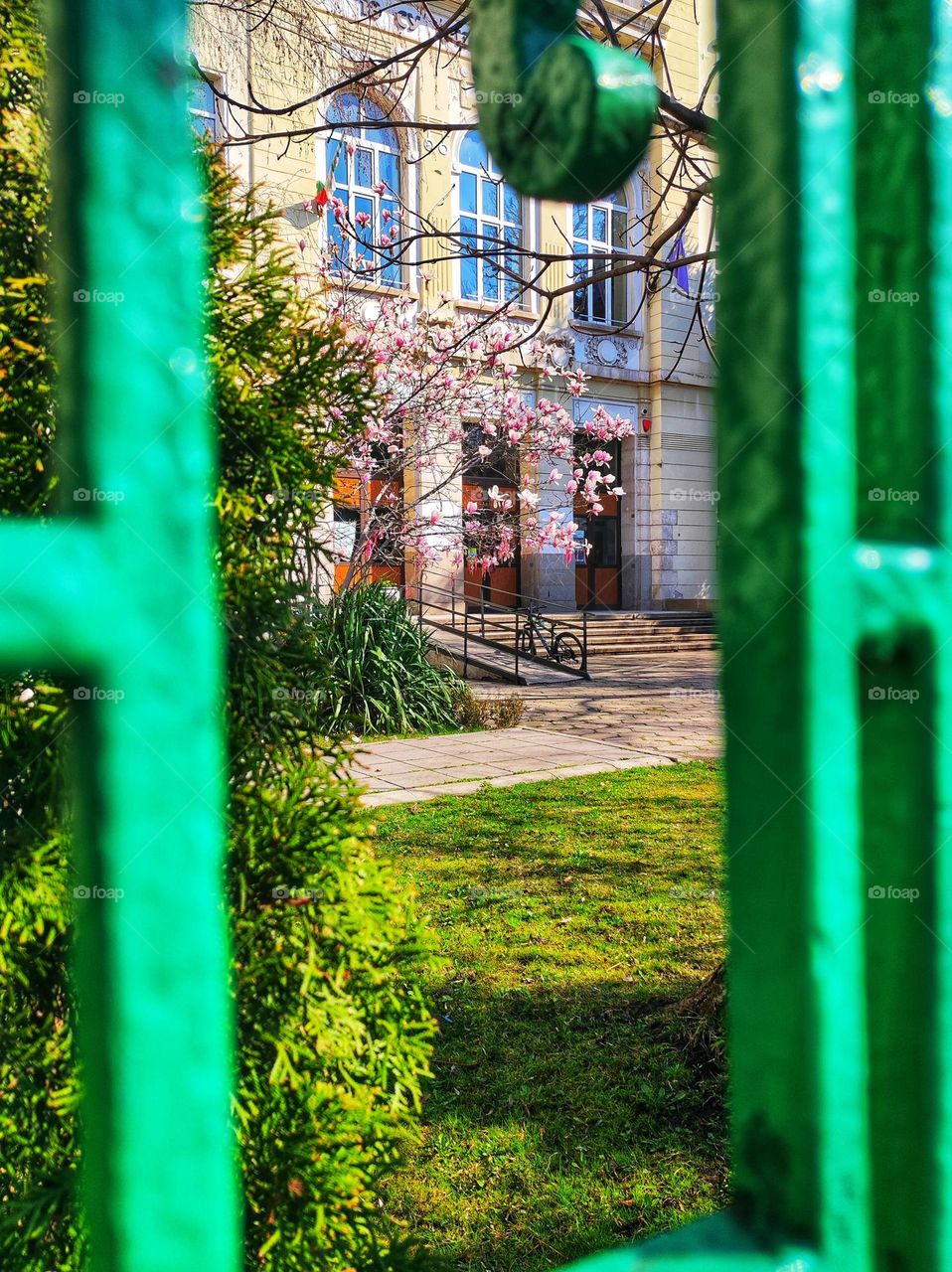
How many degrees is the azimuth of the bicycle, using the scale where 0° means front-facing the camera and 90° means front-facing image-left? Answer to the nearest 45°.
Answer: approximately 135°

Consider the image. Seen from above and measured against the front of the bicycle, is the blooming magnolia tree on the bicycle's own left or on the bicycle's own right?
on the bicycle's own left

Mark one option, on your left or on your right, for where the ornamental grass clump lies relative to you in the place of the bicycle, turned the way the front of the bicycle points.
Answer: on your left

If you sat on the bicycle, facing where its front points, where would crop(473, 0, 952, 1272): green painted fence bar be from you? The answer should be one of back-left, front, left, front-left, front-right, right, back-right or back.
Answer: back-left

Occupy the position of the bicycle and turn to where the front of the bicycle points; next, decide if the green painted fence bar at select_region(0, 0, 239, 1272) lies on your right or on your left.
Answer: on your left
